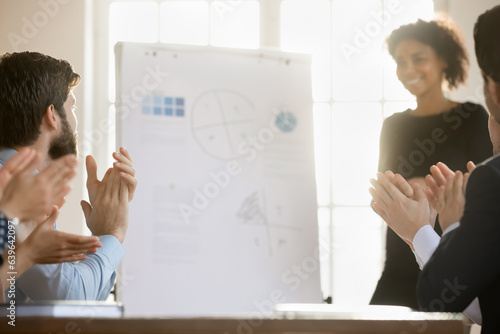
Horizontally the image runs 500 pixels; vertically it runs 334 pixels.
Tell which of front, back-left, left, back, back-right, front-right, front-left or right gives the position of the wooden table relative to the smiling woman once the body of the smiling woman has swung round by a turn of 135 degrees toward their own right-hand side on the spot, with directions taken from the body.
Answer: back

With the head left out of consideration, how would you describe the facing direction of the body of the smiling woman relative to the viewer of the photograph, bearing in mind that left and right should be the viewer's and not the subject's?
facing the viewer and to the left of the viewer

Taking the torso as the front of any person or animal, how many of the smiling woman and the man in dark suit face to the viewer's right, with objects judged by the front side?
0

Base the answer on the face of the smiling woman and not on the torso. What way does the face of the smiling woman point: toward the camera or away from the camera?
toward the camera

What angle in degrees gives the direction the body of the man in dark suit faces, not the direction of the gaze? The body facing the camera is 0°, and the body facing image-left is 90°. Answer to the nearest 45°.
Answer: approximately 135°

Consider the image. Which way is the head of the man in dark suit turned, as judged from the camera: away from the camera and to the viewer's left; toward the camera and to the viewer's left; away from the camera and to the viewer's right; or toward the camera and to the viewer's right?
away from the camera and to the viewer's left

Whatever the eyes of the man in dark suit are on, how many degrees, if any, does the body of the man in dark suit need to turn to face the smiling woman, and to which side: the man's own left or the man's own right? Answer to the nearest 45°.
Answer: approximately 45° to the man's own right

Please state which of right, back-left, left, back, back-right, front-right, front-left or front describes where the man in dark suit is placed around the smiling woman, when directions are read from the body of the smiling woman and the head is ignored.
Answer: front-left
